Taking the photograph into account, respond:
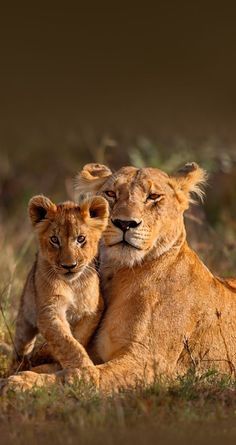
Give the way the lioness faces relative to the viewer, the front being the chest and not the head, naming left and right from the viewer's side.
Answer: facing the viewer and to the left of the viewer
